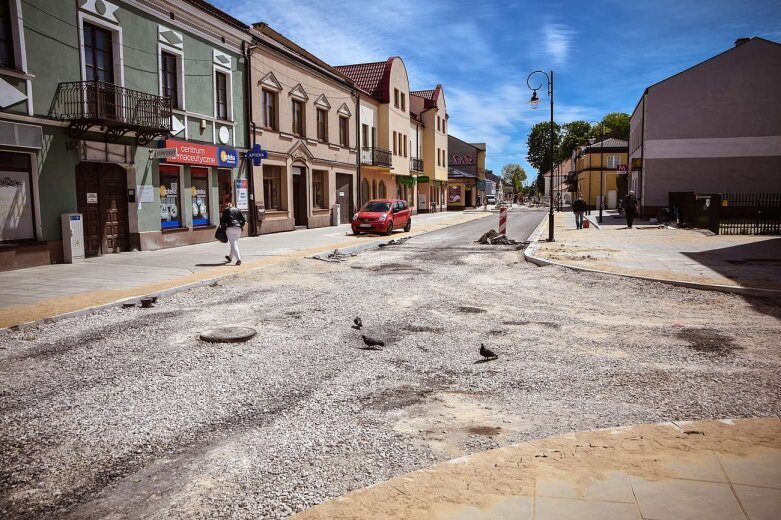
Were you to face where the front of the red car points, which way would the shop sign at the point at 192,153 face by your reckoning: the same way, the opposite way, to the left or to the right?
to the left

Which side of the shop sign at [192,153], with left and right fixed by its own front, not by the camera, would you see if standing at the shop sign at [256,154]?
left

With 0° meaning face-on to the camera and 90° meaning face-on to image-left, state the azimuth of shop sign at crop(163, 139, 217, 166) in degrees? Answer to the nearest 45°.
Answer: approximately 315°

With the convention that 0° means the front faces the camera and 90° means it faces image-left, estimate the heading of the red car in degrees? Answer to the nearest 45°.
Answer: approximately 45°

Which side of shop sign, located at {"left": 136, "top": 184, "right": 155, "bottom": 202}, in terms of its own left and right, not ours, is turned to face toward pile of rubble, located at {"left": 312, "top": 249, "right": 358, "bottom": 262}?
front

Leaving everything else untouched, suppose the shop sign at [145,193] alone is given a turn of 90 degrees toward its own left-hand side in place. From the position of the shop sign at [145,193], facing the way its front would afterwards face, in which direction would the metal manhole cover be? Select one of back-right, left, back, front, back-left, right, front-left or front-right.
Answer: back-right

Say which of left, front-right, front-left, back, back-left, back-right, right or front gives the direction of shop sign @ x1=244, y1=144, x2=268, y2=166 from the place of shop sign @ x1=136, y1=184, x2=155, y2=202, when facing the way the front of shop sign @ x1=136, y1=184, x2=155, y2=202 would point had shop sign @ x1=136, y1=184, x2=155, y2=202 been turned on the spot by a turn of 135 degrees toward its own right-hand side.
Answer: back-right

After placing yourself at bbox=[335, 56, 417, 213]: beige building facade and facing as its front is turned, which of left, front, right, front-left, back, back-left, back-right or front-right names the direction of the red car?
front-right

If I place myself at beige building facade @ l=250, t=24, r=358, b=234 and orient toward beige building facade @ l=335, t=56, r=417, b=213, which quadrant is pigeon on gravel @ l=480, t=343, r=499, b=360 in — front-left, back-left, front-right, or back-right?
back-right

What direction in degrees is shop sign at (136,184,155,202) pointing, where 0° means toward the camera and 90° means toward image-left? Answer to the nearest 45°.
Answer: approximately 315°

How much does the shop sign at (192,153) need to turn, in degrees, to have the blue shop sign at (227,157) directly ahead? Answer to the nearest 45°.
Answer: approximately 90° to its left

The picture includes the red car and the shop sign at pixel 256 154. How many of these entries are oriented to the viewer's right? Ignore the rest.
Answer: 0

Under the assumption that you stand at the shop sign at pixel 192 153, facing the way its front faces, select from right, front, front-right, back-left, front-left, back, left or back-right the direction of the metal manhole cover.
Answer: front-right
